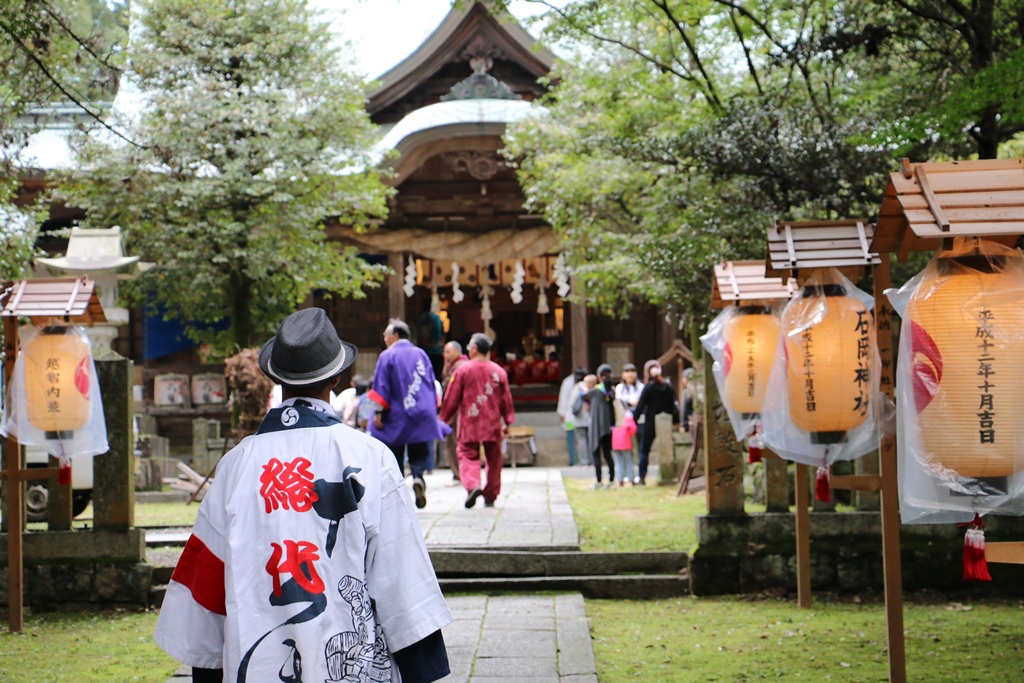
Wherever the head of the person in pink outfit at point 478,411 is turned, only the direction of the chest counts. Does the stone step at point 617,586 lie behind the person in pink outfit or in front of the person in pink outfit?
behind

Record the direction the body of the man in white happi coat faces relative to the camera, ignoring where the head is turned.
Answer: away from the camera

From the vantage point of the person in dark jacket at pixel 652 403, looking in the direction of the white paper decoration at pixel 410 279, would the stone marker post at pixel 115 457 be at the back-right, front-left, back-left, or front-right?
back-left

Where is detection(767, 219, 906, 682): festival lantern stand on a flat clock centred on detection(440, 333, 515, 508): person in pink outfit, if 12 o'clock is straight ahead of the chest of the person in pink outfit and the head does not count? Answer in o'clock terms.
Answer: The festival lantern stand is roughly at 5 o'clock from the person in pink outfit.

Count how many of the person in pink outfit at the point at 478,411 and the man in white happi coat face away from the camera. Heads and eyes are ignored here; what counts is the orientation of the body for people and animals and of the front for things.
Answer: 2

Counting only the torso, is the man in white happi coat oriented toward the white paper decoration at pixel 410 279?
yes

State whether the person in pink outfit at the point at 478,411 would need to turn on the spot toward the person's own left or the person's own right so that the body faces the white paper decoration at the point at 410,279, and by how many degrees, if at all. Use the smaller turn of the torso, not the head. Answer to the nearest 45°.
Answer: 0° — they already face it

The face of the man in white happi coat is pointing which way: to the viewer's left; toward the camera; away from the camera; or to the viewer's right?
away from the camera

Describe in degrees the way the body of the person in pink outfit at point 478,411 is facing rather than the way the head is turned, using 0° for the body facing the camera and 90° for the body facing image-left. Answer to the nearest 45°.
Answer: approximately 180°

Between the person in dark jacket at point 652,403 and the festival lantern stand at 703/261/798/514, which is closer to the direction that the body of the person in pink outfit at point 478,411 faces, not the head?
the person in dark jacket
